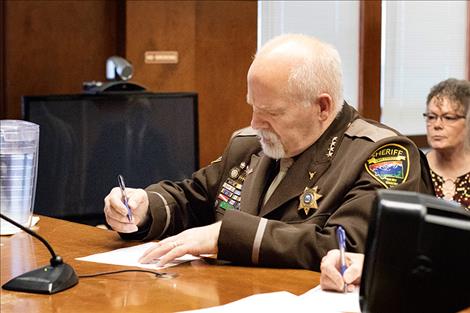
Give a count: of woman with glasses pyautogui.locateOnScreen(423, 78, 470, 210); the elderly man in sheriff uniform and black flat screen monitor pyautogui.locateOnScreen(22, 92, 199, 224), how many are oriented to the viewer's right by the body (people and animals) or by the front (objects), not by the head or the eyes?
0

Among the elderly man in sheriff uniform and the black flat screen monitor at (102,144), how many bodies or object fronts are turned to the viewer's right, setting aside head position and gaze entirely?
0

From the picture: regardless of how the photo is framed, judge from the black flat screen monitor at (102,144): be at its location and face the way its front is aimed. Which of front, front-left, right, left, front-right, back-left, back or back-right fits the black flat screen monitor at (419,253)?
front-left

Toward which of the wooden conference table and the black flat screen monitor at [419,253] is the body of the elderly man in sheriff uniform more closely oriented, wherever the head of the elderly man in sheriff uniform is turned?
the wooden conference table

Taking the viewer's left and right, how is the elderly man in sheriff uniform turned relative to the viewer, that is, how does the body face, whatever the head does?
facing the viewer and to the left of the viewer

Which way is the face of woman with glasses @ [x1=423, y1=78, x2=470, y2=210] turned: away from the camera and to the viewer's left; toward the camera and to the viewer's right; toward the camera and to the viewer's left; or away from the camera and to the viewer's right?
toward the camera and to the viewer's left

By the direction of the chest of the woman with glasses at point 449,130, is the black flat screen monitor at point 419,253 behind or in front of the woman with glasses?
in front

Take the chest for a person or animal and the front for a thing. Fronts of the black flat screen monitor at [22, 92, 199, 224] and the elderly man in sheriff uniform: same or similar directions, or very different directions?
same or similar directions

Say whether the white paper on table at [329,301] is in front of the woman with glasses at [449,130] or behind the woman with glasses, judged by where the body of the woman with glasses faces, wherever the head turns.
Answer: in front

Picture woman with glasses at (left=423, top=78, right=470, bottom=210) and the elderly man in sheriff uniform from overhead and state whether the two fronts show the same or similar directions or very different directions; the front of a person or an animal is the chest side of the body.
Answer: same or similar directions

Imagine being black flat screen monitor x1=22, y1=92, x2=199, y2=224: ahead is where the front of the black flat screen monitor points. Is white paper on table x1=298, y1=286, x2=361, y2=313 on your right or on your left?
on your left

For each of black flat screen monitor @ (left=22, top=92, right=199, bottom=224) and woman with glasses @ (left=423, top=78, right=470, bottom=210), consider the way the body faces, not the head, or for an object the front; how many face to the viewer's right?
0

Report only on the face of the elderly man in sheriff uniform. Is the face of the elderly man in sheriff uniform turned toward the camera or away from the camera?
toward the camera
